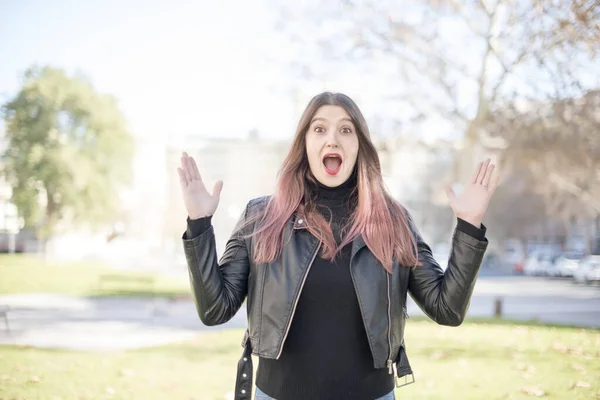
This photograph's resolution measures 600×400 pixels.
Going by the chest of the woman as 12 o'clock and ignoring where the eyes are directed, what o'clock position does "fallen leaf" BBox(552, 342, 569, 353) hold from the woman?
The fallen leaf is roughly at 7 o'clock from the woman.

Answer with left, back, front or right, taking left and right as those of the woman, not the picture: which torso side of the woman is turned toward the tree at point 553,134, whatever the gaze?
back

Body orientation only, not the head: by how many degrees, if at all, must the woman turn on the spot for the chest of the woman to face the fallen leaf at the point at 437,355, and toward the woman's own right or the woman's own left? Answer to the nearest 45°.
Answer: approximately 180°

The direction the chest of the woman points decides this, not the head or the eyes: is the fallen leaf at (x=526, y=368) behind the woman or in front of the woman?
behind

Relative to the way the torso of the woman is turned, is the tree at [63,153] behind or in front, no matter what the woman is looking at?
behind

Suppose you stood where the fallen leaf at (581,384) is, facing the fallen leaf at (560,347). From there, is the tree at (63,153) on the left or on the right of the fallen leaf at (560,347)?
left

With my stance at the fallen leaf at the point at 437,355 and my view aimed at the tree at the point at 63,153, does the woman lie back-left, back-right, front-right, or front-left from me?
back-left

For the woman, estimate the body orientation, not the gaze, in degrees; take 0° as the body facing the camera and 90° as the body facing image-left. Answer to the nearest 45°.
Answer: approximately 0°

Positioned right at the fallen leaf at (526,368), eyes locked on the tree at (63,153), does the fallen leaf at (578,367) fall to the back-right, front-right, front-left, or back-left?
back-right

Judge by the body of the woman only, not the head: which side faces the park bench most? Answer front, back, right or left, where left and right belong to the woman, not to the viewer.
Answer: back
